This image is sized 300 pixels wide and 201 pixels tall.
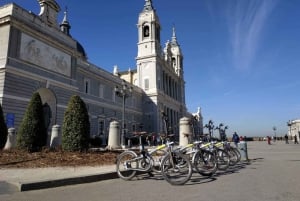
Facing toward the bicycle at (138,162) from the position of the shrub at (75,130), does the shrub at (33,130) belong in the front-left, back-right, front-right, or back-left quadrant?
back-right

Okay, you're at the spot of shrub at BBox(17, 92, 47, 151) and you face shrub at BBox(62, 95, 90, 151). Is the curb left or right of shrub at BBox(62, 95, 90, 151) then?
right

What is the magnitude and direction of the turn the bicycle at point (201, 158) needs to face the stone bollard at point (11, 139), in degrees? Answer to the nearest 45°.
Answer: approximately 180°
